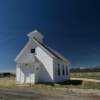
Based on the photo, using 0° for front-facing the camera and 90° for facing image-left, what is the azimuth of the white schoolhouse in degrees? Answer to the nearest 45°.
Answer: approximately 45°
